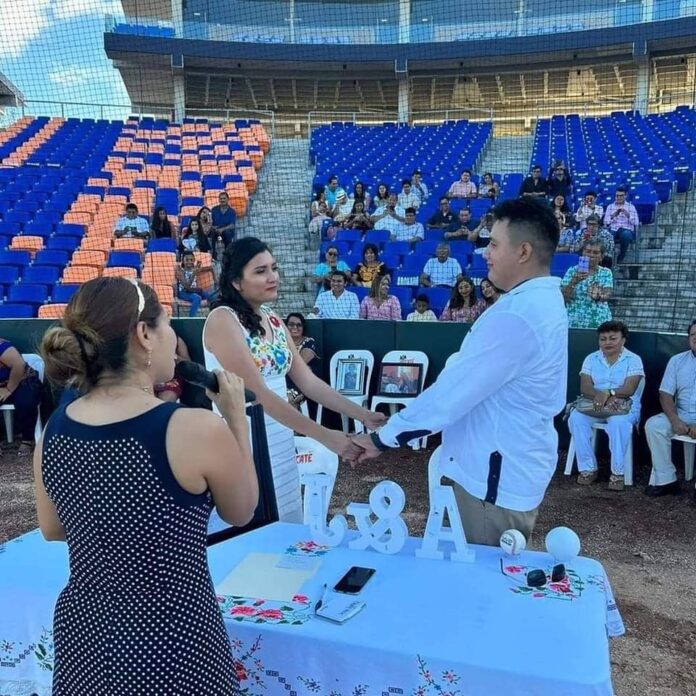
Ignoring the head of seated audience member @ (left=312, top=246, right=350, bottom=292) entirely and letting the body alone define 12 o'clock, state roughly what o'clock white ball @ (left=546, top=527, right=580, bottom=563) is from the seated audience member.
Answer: The white ball is roughly at 12 o'clock from the seated audience member.

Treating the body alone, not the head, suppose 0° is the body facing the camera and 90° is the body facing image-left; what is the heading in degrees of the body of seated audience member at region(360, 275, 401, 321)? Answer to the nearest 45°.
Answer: approximately 0°

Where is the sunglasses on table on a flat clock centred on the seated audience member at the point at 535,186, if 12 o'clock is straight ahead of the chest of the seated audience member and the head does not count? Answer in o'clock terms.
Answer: The sunglasses on table is roughly at 12 o'clock from the seated audience member.

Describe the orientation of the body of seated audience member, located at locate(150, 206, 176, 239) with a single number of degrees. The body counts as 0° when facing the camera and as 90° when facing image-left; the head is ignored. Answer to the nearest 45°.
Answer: approximately 315°

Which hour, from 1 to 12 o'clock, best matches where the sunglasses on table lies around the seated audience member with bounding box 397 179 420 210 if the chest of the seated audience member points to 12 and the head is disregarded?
The sunglasses on table is roughly at 12 o'clock from the seated audience member.

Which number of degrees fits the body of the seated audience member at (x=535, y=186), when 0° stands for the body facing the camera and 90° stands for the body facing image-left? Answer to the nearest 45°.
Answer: approximately 0°

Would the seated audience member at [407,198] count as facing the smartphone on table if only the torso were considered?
yes
